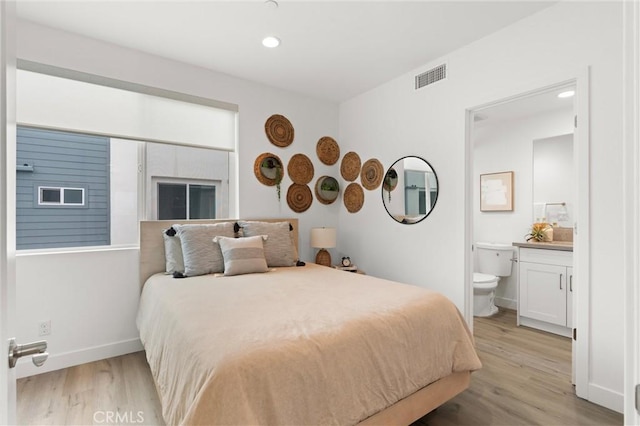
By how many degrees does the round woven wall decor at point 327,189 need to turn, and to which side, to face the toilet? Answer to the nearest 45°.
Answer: approximately 45° to its left

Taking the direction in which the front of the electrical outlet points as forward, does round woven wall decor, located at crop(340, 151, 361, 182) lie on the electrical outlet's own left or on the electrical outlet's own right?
on the electrical outlet's own left

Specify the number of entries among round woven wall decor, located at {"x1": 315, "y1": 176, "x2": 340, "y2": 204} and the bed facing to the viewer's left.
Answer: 0

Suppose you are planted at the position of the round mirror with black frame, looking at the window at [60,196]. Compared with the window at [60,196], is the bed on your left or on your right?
left

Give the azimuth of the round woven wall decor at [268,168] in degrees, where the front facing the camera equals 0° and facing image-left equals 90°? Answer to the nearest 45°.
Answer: approximately 315°

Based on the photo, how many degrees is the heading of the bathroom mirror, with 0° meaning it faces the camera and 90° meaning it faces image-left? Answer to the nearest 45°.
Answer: approximately 45°

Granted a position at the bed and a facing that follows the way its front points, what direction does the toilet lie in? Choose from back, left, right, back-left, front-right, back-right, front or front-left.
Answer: left

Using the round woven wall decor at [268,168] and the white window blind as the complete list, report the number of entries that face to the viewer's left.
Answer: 0

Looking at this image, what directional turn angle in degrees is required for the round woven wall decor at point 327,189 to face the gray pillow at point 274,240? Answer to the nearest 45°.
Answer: approximately 90° to its right

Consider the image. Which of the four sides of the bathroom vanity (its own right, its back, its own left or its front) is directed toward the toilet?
right

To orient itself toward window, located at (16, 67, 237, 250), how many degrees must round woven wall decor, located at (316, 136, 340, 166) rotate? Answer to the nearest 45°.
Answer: approximately 90° to its right

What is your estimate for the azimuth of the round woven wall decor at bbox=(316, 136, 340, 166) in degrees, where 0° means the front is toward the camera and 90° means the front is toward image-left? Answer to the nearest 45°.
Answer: approximately 315°
